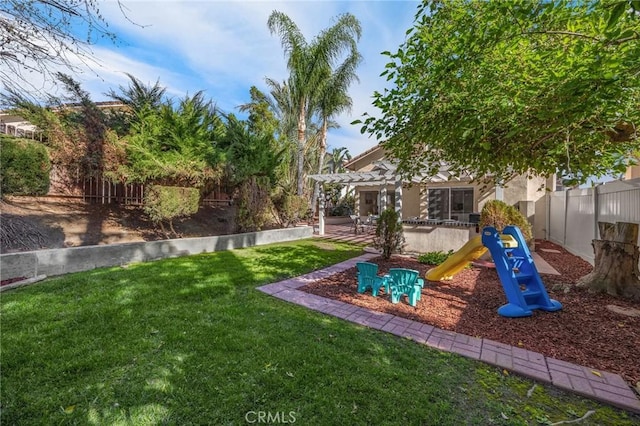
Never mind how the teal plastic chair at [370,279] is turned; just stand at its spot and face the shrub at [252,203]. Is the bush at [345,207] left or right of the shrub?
right

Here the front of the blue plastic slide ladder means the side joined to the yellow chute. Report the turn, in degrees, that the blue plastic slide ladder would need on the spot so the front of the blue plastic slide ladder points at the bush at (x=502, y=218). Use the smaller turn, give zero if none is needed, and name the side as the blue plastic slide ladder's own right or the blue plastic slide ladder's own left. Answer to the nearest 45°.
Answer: approximately 45° to the blue plastic slide ladder's own right

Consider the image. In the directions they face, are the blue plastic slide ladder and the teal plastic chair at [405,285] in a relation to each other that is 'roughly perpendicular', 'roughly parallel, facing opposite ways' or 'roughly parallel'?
roughly perpendicular

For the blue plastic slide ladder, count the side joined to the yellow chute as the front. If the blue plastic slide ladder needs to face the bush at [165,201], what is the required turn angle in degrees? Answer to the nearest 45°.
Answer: approximately 45° to its left

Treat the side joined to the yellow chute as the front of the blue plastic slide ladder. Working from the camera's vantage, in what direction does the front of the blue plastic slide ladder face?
facing away from the viewer and to the left of the viewer
